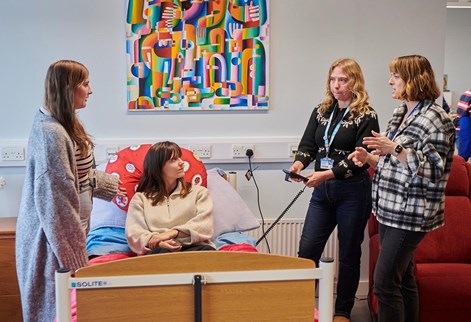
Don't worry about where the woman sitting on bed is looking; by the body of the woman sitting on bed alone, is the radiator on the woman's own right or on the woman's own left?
on the woman's own left

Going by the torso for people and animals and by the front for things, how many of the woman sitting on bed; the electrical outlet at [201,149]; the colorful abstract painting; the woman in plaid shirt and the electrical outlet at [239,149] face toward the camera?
4

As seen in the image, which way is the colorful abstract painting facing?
toward the camera

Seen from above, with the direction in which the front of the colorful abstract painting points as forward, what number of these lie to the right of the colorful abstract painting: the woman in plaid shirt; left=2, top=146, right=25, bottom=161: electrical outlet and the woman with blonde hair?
1

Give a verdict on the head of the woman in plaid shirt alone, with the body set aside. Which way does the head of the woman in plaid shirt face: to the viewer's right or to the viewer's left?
to the viewer's left

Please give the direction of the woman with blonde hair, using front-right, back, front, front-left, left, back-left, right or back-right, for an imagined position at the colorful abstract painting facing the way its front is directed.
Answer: front-left

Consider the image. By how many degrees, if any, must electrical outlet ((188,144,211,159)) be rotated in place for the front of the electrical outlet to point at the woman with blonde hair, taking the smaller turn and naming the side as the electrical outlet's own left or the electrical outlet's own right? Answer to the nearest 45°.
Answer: approximately 45° to the electrical outlet's own left

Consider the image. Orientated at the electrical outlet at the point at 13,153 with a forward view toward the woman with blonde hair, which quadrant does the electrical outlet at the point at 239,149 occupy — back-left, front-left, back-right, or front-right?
front-left

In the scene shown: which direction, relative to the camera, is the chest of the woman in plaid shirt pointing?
to the viewer's left

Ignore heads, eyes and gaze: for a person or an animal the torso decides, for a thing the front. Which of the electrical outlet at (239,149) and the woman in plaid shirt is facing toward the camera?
the electrical outlet

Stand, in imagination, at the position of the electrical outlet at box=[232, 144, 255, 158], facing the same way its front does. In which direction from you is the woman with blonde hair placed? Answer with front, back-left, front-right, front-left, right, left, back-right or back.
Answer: front-left
